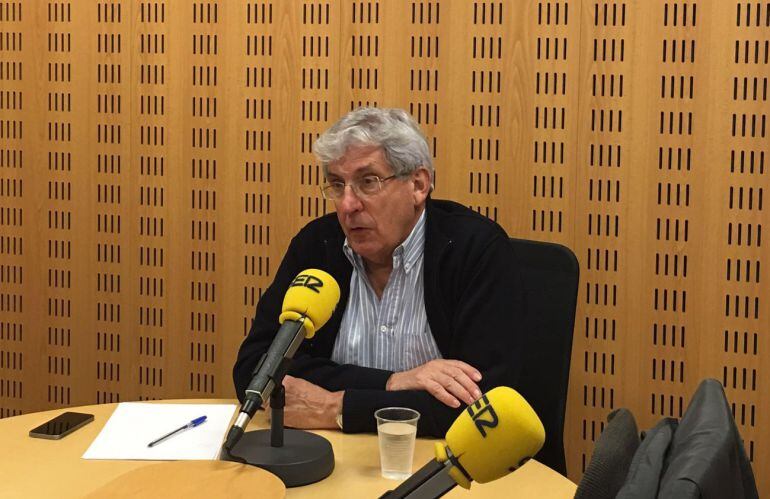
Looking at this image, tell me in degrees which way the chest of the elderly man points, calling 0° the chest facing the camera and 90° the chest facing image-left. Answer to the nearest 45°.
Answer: approximately 45°

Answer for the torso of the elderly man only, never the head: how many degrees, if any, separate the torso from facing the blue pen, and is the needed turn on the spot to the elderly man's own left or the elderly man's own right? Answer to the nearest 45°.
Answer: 0° — they already face it

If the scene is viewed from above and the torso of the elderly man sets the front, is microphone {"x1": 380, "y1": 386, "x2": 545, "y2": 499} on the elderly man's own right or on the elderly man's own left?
on the elderly man's own left
